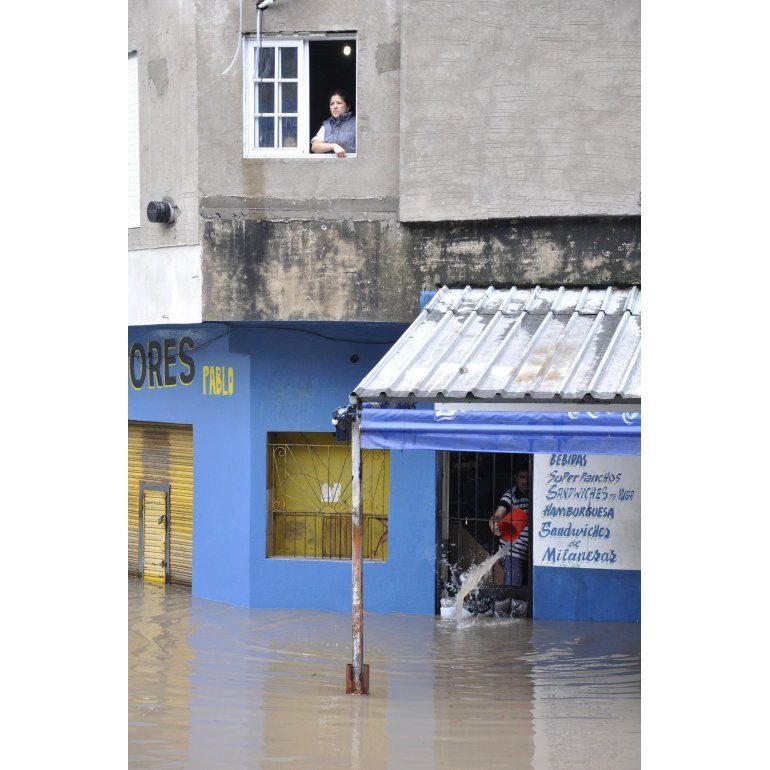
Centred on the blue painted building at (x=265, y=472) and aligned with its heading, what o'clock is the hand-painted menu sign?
The hand-painted menu sign is roughly at 10 o'clock from the blue painted building.

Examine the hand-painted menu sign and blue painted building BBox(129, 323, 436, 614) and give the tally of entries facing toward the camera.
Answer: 2

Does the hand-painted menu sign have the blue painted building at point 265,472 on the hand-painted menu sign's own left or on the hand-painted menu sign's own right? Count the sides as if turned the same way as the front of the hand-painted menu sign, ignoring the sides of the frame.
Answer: on the hand-painted menu sign's own right

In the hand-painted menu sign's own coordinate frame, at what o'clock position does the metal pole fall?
The metal pole is roughly at 1 o'clock from the hand-painted menu sign.

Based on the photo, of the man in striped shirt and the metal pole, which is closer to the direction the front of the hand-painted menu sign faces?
the metal pole

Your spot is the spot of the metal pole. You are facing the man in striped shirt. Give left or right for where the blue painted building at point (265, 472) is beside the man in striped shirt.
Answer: left

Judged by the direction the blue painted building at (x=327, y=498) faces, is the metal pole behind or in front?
in front

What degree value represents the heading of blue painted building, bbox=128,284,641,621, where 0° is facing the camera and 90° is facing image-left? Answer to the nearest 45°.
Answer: approximately 0°

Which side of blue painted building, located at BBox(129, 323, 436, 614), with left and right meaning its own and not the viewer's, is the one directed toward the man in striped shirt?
left
